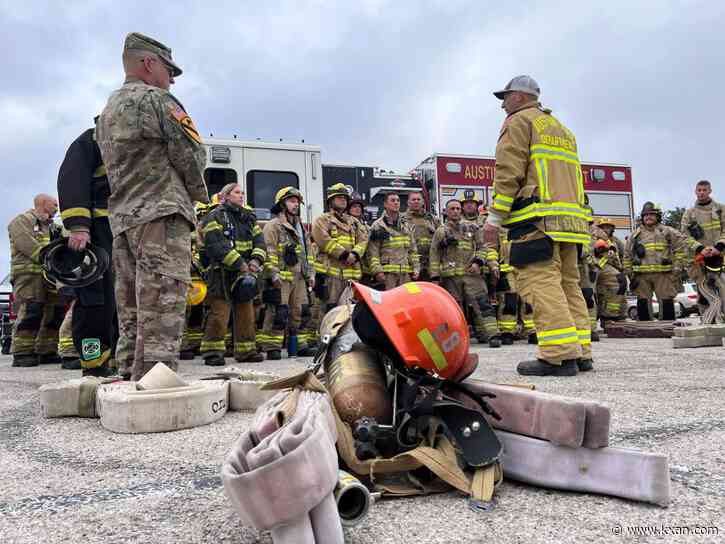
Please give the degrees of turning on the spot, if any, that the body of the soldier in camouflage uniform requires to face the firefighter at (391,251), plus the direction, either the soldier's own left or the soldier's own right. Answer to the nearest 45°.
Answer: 0° — they already face them

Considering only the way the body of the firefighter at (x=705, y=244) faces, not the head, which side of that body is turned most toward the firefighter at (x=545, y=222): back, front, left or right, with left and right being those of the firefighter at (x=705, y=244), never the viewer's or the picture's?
front

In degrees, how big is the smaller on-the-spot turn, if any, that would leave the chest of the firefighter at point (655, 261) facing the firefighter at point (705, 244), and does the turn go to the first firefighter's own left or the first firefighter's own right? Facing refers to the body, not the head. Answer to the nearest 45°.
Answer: approximately 45° to the first firefighter's own left

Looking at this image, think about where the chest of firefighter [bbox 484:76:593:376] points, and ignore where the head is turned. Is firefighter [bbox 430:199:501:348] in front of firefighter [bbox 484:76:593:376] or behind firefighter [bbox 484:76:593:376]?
in front

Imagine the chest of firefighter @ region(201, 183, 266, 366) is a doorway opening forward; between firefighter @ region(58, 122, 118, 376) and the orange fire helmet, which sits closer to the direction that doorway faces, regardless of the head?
the orange fire helmet

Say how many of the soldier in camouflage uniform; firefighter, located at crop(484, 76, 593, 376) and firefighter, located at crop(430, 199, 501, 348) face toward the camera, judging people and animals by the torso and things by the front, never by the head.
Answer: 1

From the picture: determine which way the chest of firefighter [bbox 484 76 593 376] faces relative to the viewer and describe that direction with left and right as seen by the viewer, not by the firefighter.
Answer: facing away from the viewer and to the left of the viewer

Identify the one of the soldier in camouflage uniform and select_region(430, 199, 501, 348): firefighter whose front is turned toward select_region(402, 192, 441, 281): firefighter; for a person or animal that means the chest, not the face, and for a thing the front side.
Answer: the soldier in camouflage uniform

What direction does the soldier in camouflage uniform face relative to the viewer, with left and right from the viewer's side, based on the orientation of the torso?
facing away from the viewer and to the right of the viewer

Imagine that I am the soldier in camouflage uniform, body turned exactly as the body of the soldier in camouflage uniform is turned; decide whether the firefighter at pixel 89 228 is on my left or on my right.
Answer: on my left

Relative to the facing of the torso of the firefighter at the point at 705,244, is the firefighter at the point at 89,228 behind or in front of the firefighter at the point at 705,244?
in front

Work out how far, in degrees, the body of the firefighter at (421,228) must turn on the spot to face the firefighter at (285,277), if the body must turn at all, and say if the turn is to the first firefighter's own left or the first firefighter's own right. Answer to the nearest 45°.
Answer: approximately 45° to the first firefighter's own right

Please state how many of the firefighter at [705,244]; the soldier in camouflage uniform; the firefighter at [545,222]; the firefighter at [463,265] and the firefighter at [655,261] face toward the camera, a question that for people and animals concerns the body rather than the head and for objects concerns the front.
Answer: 3
